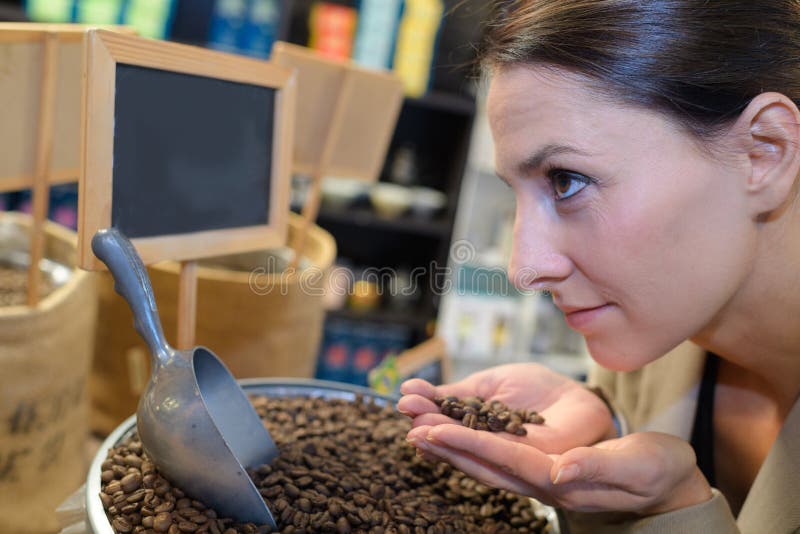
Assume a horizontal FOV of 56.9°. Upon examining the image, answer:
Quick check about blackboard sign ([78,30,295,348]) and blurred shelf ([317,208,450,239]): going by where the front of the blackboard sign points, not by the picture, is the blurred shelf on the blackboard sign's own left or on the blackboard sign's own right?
on the blackboard sign's own left

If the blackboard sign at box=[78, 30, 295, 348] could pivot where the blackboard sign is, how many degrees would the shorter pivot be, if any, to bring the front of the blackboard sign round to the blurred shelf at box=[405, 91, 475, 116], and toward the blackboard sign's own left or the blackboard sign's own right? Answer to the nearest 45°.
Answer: approximately 90° to the blackboard sign's own left

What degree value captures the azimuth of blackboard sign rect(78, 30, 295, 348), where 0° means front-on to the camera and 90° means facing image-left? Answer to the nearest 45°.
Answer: approximately 315°

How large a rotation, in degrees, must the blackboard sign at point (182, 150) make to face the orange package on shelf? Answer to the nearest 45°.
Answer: approximately 135° to its left
